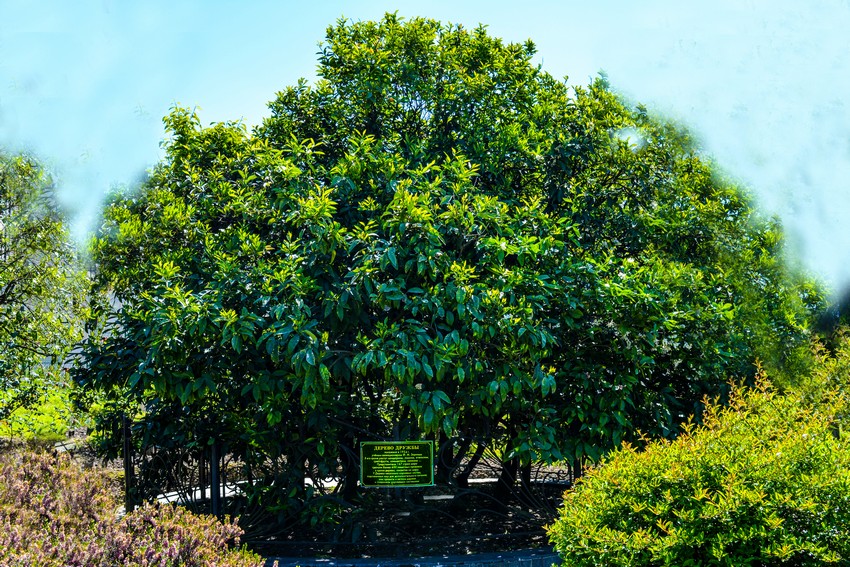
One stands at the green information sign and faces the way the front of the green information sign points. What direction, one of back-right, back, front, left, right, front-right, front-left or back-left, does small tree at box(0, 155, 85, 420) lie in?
back-right

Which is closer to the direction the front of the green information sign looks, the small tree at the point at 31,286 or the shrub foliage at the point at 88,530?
the shrub foliage

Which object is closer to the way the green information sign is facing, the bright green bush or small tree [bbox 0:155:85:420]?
the bright green bush

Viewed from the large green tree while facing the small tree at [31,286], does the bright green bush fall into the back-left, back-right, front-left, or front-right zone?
back-left

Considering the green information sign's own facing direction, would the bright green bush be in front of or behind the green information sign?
in front

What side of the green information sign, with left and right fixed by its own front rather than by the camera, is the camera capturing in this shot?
front

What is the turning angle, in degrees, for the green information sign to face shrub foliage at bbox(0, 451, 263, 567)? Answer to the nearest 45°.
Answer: approximately 45° to its right
